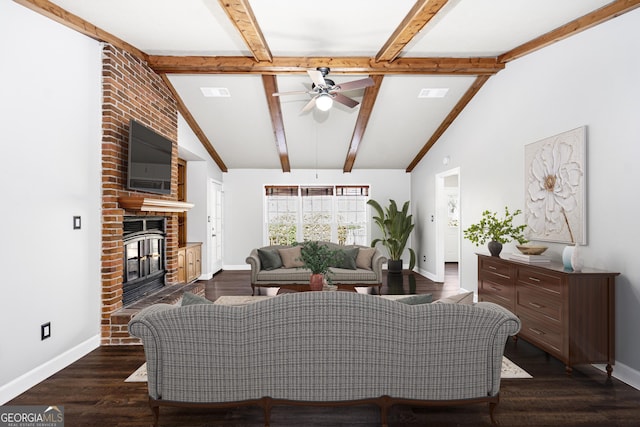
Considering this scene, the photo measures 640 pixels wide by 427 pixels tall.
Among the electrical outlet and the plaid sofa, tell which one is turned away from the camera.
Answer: the plaid sofa

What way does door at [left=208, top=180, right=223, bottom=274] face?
to the viewer's right

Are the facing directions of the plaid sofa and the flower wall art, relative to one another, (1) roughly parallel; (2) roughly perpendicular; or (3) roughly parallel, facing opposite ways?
roughly perpendicular

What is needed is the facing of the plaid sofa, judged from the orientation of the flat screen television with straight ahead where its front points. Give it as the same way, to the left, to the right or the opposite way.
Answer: to the left

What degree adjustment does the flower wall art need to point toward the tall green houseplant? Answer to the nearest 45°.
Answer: approximately 90° to its right

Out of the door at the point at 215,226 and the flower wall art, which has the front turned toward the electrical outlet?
the flower wall art

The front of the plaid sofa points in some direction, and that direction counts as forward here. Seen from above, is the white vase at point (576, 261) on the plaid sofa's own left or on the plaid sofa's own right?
on the plaid sofa's own right

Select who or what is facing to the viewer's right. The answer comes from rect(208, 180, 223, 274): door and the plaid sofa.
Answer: the door

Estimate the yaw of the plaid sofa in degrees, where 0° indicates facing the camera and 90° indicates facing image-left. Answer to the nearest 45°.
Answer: approximately 180°

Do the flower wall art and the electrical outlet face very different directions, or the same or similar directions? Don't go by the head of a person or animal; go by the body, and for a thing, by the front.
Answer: very different directions

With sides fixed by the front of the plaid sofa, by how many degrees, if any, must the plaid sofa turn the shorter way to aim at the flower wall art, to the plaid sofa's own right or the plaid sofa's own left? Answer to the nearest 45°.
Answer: approximately 45° to the plaid sofa's own right
